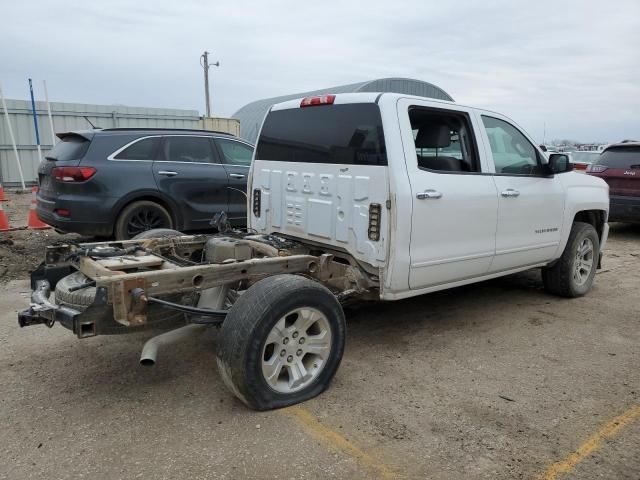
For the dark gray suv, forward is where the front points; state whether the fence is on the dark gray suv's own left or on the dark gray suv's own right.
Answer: on the dark gray suv's own left

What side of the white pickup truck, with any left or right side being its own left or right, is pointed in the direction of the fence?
left

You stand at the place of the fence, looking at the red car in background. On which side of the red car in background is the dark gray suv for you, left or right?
right

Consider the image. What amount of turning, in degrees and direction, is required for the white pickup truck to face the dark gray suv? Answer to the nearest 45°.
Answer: approximately 90° to its left

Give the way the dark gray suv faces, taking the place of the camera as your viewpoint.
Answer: facing away from the viewer and to the right of the viewer

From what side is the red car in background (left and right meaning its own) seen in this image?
back

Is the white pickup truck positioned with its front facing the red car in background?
yes

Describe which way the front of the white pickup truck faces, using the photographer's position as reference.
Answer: facing away from the viewer and to the right of the viewer

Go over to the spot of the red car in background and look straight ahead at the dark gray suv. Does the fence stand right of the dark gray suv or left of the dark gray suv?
right

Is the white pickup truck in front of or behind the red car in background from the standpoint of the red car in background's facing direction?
behind

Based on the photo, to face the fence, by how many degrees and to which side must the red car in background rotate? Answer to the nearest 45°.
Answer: approximately 90° to its left
